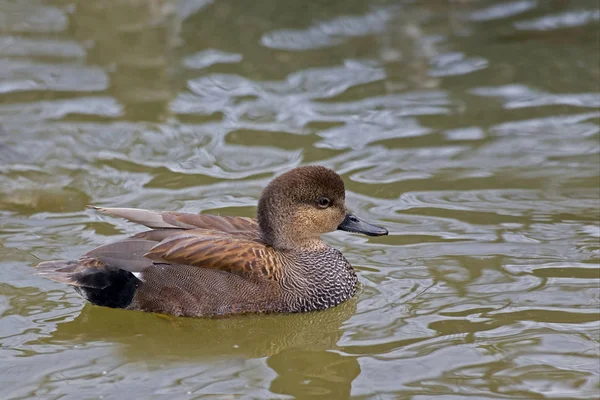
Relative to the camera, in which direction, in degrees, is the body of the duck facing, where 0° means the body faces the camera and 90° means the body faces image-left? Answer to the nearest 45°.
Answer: approximately 270°
